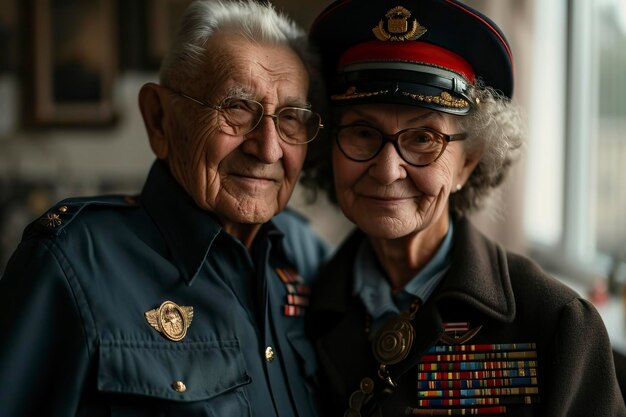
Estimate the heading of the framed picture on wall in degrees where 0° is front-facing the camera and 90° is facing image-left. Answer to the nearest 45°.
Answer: approximately 0°

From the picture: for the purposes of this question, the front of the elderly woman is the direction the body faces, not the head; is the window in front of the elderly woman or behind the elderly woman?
behind

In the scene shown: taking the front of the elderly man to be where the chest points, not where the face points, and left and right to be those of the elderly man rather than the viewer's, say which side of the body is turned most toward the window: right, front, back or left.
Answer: left

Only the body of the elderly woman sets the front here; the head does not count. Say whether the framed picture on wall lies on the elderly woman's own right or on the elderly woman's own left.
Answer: on the elderly woman's own right

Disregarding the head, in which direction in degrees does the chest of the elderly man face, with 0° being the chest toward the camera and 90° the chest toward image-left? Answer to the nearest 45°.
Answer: approximately 315°

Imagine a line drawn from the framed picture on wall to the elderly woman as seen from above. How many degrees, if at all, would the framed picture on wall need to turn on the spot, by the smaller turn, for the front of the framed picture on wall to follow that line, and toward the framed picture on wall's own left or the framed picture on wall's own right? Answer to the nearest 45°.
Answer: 0° — it already faces them

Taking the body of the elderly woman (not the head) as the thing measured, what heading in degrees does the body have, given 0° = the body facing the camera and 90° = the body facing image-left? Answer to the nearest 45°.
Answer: approximately 45°
